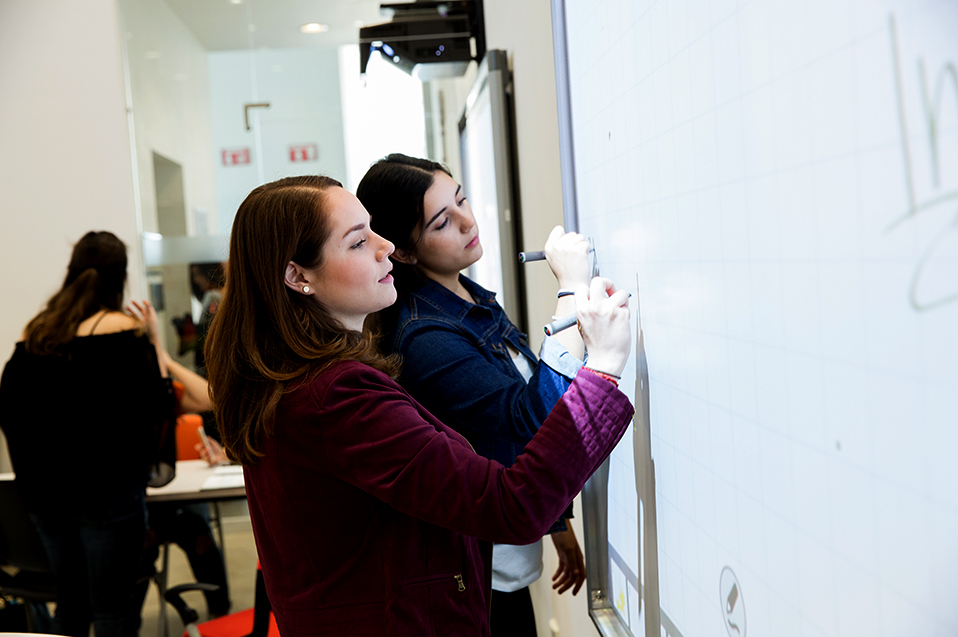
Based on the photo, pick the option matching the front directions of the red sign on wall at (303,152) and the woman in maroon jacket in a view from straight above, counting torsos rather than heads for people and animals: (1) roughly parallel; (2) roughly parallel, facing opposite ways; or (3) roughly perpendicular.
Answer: roughly perpendicular

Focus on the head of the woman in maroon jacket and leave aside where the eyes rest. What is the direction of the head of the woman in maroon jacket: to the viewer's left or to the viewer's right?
to the viewer's right

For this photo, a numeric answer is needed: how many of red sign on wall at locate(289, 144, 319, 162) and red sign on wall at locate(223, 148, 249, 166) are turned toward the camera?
2

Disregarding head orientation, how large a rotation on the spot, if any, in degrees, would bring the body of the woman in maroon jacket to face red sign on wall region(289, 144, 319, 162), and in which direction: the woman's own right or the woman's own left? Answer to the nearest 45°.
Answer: approximately 90° to the woman's own left

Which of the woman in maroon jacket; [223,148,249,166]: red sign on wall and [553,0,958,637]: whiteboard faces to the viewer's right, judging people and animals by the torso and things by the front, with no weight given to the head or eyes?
the woman in maroon jacket

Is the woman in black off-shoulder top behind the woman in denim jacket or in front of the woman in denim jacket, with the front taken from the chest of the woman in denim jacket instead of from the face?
behind

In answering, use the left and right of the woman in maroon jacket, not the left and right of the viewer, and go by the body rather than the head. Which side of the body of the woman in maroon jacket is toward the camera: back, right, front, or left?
right

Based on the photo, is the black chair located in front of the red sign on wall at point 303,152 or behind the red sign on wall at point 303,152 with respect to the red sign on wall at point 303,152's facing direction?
in front

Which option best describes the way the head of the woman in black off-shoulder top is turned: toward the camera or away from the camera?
away from the camera
